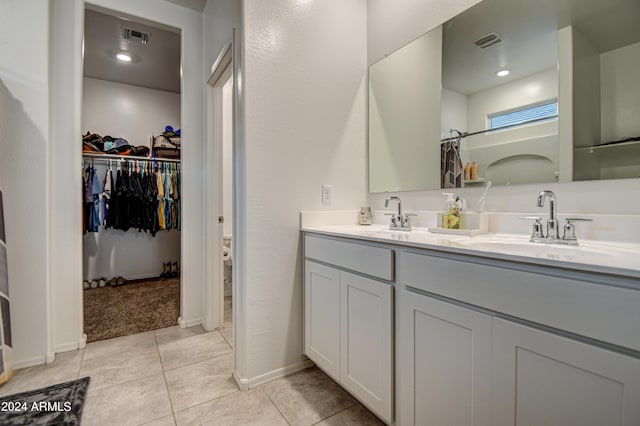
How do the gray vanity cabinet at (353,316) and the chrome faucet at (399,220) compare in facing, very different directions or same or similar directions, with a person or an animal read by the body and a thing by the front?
same or similar directions

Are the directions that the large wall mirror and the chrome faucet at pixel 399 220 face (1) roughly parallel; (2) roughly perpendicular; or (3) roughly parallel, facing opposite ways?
roughly parallel

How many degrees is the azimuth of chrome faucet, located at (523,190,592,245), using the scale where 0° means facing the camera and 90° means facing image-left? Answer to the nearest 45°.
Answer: approximately 45°

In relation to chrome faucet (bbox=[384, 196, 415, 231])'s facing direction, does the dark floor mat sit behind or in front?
in front

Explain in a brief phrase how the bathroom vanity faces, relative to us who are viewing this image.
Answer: facing the viewer and to the left of the viewer

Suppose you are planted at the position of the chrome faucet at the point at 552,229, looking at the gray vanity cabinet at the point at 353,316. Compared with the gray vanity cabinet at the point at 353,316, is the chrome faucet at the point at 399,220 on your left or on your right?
right

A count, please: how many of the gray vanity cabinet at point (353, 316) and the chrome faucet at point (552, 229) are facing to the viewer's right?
0

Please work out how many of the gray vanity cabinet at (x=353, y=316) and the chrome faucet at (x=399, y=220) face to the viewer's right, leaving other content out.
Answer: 0
